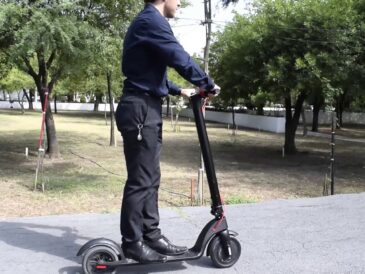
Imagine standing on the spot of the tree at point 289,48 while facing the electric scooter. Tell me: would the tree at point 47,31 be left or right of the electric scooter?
right

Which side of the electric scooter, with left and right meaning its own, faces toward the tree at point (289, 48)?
left

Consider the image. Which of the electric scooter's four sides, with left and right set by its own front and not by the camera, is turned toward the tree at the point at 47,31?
left

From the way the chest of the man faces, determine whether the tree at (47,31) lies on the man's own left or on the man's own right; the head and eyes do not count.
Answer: on the man's own left

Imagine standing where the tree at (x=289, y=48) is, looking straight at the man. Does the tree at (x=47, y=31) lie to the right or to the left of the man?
right

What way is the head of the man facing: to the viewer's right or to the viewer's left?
to the viewer's right

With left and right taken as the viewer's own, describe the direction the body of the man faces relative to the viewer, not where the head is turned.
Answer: facing to the right of the viewer

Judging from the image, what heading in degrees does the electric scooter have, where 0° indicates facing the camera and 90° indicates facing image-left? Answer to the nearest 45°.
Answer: approximately 270°
